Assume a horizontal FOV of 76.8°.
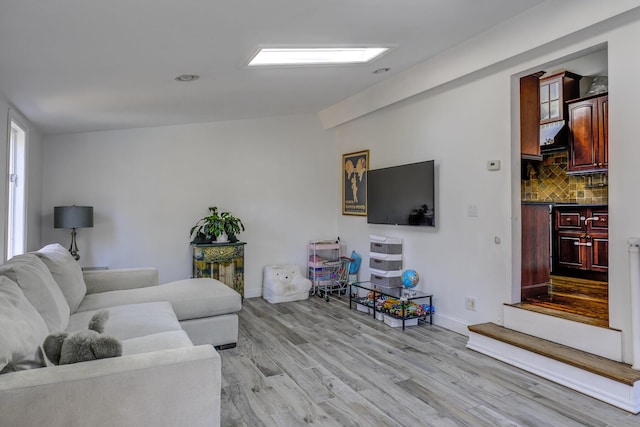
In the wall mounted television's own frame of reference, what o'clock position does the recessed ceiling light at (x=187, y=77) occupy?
The recessed ceiling light is roughly at 12 o'clock from the wall mounted television.

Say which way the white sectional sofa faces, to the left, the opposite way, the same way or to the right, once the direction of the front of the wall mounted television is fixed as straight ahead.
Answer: the opposite way

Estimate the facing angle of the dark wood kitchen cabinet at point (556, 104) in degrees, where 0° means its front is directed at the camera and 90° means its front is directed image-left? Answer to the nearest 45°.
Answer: approximately 315°

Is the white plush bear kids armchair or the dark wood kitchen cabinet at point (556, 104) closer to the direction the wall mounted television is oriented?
the white plush bear kids armchair

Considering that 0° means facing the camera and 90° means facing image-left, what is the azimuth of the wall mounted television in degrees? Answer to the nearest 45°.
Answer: approximately 45°

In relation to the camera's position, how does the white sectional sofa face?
facing to the right of the viewer

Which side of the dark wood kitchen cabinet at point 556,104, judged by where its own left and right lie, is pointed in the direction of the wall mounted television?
right

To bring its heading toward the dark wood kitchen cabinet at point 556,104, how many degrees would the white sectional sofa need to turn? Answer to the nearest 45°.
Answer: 0° — it already faces it

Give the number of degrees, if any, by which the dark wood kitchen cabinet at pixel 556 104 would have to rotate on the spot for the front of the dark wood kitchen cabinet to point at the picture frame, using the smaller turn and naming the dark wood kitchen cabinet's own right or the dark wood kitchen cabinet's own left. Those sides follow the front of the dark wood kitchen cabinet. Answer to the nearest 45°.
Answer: approximately 90° to the dark wood kitchen cabinet's own right
